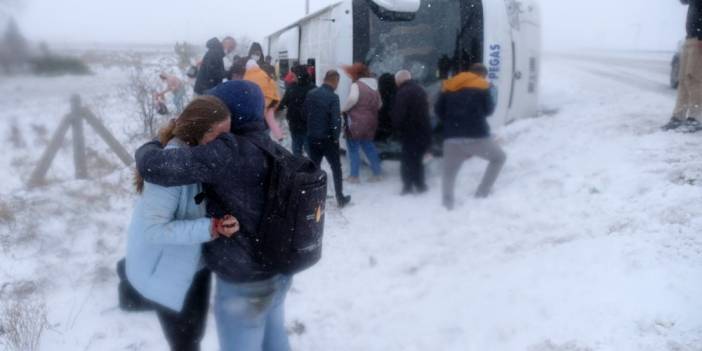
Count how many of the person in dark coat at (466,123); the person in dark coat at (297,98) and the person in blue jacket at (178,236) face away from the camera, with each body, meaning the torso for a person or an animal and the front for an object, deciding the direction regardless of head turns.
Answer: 2

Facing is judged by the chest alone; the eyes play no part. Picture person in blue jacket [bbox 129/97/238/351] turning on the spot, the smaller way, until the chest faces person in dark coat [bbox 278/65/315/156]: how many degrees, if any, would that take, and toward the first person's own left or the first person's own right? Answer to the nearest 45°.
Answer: approximately 90° to the first person's own left

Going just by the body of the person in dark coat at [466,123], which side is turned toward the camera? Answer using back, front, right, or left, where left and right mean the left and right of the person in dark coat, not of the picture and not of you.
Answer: back

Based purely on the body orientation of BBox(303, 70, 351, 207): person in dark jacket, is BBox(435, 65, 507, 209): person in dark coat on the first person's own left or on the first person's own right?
on the first person's own right

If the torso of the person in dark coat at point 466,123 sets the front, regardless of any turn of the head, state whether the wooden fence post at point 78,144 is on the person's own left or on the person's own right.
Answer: on the person's own left

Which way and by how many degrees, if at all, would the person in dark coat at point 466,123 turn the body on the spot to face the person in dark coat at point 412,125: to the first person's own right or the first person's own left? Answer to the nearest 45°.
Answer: approximately 45° to the first person's own left

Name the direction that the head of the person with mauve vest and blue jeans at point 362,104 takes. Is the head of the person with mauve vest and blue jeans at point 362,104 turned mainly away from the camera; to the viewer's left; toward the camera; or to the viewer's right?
away from the camera

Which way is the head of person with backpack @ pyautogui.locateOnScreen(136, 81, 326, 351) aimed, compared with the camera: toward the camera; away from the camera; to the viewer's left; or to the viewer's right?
away from the camera

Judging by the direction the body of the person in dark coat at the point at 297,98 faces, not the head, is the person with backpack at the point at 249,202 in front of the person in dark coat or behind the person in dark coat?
behind

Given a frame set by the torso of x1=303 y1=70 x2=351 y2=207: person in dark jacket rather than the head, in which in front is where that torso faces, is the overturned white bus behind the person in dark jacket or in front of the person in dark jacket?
in front

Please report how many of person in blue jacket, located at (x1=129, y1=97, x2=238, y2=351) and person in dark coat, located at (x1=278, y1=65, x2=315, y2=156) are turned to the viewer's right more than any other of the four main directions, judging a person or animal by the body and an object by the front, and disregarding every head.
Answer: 1
